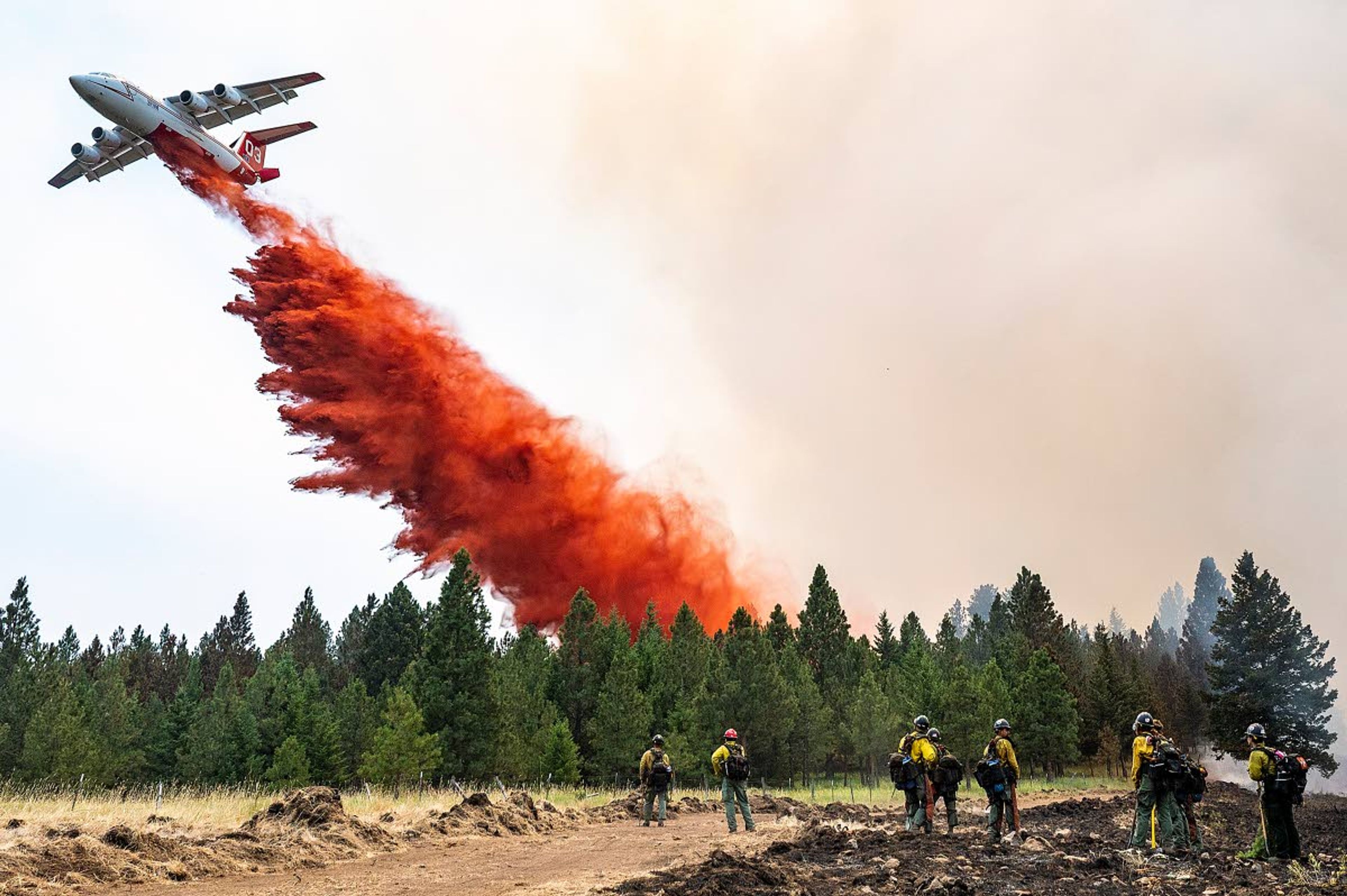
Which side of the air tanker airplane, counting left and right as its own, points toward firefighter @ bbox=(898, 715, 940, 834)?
left

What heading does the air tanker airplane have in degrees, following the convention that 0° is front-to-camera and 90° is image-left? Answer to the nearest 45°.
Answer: approximately 45°

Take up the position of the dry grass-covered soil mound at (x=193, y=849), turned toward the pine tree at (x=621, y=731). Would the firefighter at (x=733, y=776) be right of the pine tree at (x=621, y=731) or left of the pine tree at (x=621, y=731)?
right

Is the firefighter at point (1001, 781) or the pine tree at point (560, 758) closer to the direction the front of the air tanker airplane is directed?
the firefighter

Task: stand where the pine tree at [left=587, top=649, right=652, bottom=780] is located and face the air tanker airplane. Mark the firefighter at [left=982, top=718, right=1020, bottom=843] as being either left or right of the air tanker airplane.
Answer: left

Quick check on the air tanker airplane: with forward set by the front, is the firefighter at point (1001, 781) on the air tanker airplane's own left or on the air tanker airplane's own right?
on the air tanker airplane's own left

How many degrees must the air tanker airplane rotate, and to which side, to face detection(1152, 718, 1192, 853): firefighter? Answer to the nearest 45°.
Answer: approximately 90° to its left
